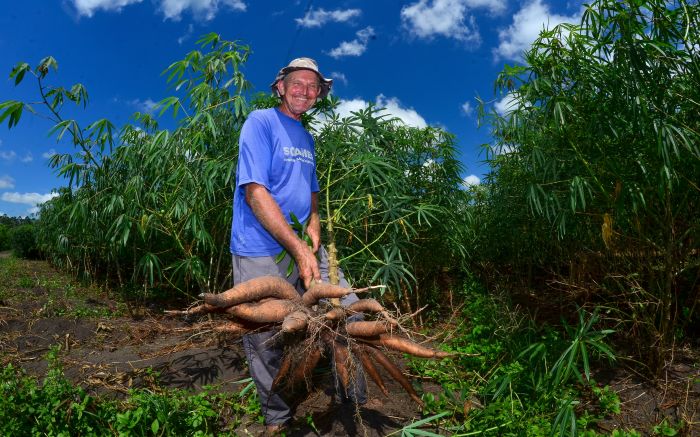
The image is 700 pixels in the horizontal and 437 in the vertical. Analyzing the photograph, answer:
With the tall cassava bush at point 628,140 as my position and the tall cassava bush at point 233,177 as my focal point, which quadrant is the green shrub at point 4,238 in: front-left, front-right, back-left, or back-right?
front-right

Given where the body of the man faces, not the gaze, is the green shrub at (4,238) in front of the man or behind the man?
behind

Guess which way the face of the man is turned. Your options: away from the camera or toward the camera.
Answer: toward the camera

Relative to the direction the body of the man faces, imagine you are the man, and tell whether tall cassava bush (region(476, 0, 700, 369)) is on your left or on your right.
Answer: on your left

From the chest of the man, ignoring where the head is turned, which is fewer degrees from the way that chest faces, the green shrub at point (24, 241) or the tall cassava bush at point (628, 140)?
the tall cassava bush

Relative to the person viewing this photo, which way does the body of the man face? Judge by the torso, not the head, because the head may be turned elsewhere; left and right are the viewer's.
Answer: facing the viewer and to the right of the viewer

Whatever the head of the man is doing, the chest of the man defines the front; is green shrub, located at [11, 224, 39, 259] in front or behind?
behind

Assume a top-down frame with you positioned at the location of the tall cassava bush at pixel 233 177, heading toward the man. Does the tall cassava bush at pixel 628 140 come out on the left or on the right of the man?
left

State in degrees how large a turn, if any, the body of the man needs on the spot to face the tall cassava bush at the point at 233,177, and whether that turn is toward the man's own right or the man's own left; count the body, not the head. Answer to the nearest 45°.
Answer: approximately 135° to the man's own left
